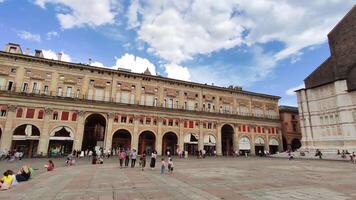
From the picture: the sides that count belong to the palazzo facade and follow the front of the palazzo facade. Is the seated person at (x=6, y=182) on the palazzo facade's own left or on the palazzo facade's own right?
on the palazzo facade's own right

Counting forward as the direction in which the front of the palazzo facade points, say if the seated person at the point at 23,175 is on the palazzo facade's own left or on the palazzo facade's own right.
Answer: on the palazzo facade's own right

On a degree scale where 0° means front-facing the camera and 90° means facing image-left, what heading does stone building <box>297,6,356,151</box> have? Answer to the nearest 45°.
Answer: approximately 45°

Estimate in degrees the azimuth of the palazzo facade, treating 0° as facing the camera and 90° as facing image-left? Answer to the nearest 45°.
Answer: approximately 315°

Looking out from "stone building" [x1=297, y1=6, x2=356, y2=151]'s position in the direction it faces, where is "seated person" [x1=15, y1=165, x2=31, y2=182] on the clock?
The seated person is roughly at 11 o'clock from the stone building.
